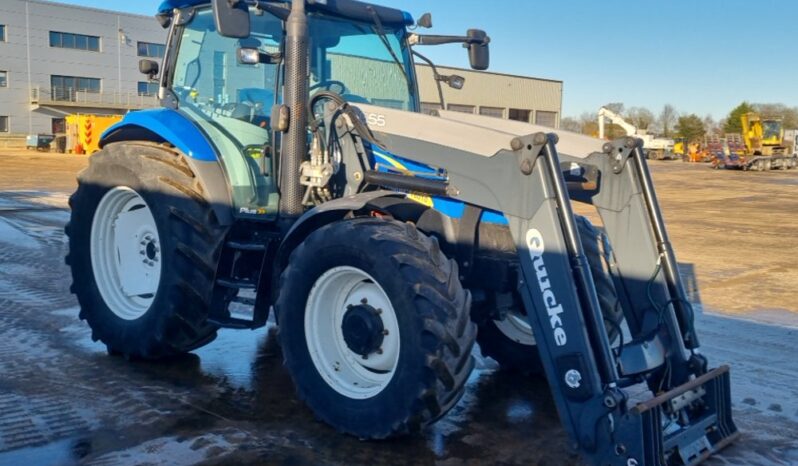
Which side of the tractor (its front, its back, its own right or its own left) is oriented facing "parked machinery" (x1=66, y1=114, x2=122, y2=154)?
back

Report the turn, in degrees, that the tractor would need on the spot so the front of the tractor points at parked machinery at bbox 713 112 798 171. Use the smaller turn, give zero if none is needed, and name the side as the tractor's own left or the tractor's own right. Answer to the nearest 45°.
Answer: approximately 90° to the tractor's own left

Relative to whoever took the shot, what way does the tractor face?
facing the viewer and to the right of the viewer

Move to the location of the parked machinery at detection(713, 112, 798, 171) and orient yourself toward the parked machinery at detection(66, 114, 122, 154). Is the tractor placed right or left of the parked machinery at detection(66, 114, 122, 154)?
left
